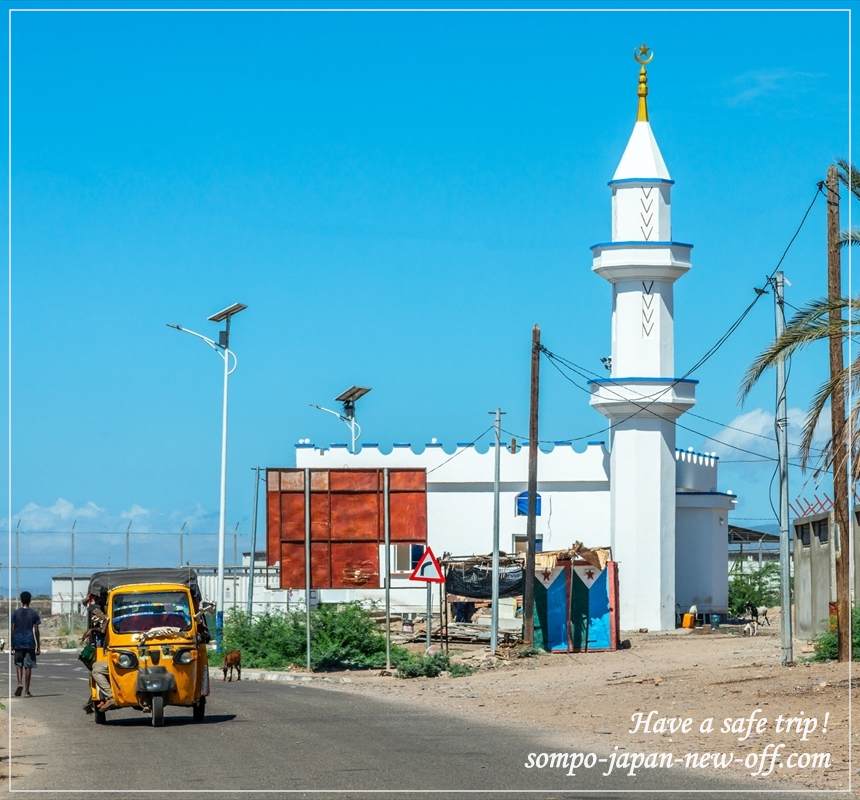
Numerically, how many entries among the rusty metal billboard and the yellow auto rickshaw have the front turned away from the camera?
1

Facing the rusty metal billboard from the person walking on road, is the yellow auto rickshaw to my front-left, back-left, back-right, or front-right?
back-right

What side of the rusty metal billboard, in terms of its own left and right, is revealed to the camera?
back

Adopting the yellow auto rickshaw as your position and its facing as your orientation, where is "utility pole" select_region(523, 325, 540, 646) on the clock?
The utility pole is roughly at 7 o'clock from the yellow auto rickshaw.

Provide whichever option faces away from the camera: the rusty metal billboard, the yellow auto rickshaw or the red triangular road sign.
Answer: the rusty metal billboard

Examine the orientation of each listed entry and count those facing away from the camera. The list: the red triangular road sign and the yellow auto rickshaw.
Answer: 0

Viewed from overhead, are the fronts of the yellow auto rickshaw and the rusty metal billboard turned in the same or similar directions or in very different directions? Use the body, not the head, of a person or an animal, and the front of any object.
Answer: very different directions

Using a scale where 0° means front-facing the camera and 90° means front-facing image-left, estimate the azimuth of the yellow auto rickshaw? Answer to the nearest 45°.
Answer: approximately 0°

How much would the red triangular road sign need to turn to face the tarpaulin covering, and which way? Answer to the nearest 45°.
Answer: approximately 180°

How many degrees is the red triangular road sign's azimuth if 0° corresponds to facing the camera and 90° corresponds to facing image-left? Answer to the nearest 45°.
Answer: approximately 0°
